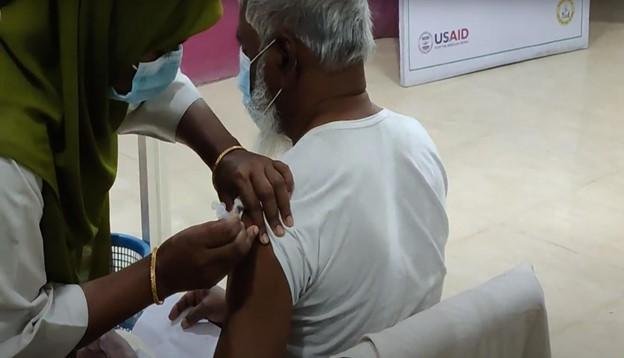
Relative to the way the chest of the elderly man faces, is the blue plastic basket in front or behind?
in front

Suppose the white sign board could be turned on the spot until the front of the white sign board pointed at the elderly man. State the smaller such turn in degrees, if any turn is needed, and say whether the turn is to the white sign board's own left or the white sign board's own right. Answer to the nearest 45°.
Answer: approximately 45° to the white sign board's own right

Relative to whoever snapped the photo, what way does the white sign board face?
facing the viewer and to the right of the viewer

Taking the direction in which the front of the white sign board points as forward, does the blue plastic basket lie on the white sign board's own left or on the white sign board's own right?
on the white sign board's own right

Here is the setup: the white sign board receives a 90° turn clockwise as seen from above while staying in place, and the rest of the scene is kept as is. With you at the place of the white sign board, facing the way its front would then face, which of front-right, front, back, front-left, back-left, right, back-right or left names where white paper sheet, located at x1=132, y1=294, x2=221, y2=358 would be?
front-left

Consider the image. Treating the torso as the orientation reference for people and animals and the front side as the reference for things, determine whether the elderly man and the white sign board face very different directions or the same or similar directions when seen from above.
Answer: very different directions

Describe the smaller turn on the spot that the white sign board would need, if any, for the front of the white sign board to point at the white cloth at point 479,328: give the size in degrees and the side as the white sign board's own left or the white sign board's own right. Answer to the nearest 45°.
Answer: approximately 45° to the white sign board's own right

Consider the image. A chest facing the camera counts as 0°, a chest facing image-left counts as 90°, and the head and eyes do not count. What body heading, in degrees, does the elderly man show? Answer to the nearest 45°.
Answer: approximately 135°
